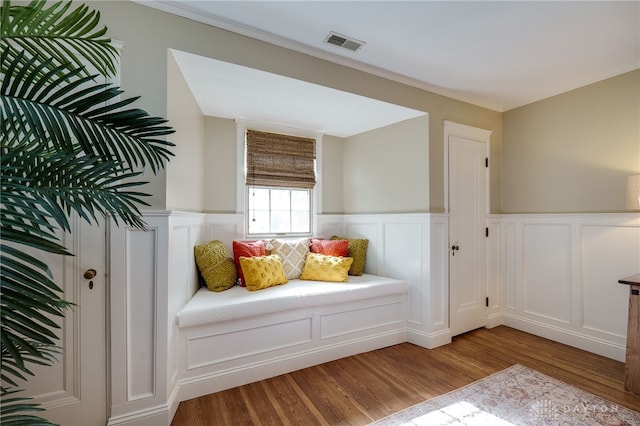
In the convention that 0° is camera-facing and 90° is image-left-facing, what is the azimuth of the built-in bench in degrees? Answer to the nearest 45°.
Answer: approximately 315°

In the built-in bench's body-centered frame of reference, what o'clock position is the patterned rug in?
The patterned rug is roughly at 11 o'clock from the built-in bench.

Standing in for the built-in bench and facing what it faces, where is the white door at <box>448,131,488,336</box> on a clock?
The white door is roughly at 10 o'clock from the built-in bench.

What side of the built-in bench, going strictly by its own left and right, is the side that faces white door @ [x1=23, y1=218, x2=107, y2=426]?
right

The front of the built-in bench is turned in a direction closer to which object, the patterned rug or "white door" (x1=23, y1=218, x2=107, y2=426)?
the patterned rug
